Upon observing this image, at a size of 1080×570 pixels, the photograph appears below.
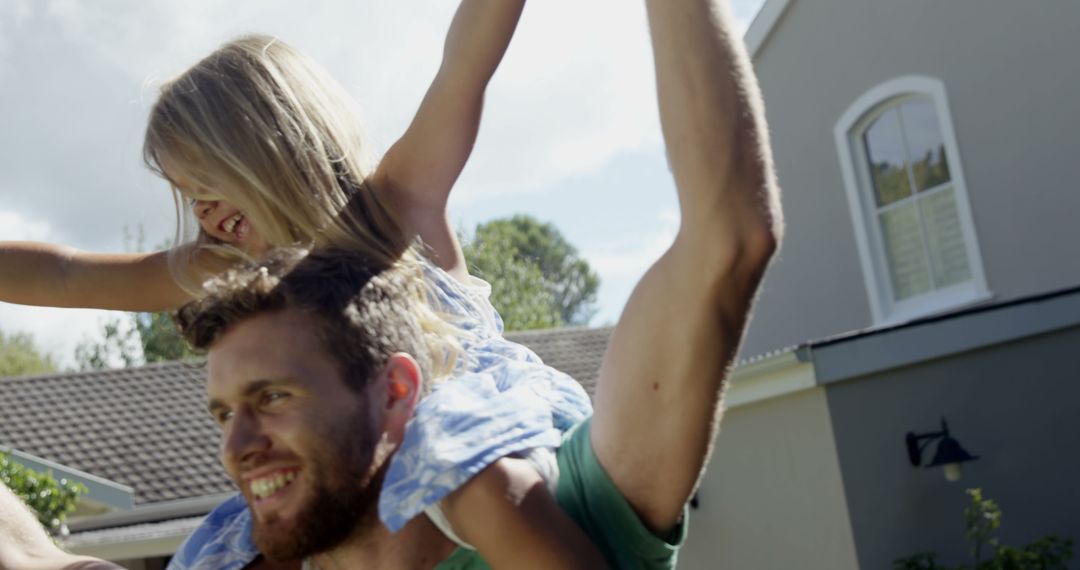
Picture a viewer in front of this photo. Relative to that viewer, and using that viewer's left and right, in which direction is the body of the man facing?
facing the viewer and to the left of the viewer

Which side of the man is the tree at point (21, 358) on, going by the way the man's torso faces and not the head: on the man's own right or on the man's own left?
on the man's own right

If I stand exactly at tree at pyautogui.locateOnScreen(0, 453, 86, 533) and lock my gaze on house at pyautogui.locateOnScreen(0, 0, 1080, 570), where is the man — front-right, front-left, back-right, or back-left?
front-right

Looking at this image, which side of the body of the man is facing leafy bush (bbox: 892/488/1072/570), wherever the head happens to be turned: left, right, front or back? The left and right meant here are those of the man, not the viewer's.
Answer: back
